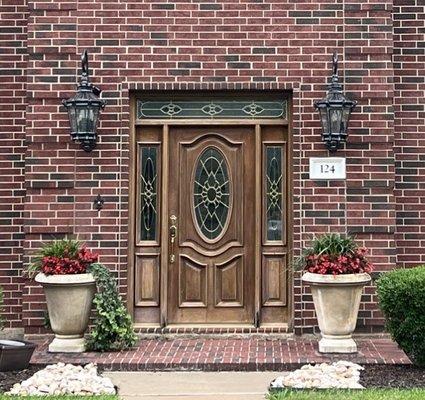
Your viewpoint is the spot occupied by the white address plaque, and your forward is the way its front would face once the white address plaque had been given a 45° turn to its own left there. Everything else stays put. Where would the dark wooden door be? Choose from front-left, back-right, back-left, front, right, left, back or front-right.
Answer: back-right

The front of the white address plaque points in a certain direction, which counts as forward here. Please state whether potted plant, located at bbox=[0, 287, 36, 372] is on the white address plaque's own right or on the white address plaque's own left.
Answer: on the white address plaque's own right

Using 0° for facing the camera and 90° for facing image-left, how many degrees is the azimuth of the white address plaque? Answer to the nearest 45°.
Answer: approximately 0°

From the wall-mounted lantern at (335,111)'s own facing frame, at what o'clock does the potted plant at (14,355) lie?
The potted plant is roughly at 2 o'clock from the wall-mounted lantern.

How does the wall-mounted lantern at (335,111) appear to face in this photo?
toward the camera

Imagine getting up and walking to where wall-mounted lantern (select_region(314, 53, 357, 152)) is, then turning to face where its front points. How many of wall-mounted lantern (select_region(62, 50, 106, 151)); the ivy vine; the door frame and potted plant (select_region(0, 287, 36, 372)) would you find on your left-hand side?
0

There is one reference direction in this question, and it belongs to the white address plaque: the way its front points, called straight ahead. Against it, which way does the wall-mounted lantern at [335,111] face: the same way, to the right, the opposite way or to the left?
the same way

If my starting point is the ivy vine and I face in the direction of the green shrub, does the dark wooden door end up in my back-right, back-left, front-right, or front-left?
front-left

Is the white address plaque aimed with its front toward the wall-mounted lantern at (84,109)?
no

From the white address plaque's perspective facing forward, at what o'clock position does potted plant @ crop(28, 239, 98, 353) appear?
The potted plant is roughly at 2 o'clock from the white address plaque.

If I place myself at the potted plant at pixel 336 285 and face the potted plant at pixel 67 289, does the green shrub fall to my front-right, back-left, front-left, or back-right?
back-left

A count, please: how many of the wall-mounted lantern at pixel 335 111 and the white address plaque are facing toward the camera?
2

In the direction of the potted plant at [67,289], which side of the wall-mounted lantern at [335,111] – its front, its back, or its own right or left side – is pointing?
right
